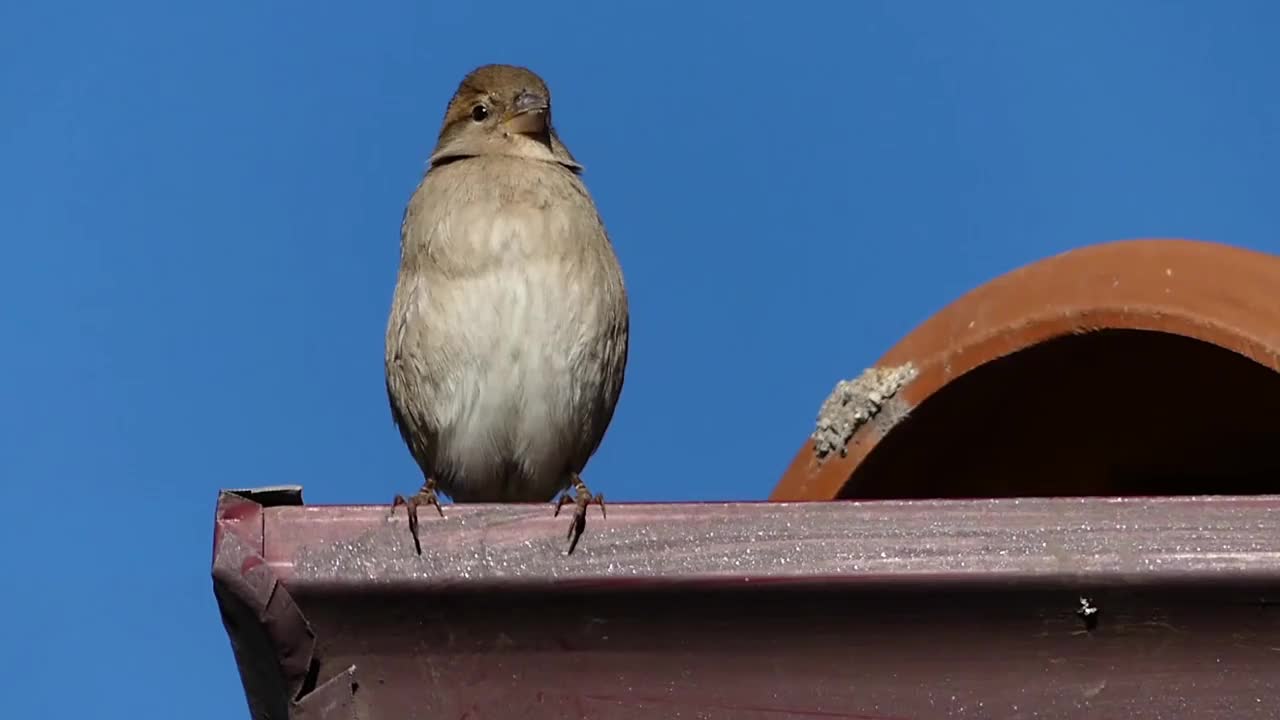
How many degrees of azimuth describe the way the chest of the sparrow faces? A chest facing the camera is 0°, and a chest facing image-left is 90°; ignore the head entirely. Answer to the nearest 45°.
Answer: approximately 0°
